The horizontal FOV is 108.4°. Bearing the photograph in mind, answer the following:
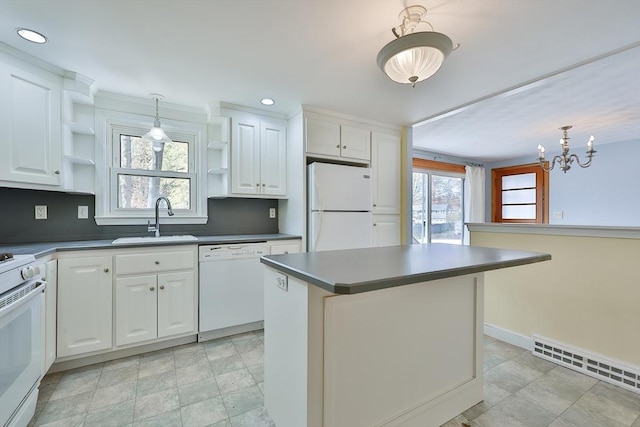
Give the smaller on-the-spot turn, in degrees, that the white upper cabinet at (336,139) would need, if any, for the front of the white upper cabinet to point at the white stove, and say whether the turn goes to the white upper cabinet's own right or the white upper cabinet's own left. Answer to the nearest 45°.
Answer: approximately 90° to the white upper cabinet's own right

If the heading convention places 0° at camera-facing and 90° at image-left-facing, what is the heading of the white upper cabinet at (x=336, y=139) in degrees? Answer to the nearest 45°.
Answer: approximately 315°

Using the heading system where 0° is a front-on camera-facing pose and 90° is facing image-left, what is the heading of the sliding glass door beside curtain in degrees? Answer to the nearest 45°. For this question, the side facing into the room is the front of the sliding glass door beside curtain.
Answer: approximately 315°

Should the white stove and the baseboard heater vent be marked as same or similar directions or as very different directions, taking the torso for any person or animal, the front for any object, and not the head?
very different directions

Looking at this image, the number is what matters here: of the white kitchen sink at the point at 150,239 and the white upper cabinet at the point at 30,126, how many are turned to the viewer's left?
0

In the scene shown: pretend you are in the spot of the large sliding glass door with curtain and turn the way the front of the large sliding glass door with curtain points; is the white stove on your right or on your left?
on your right

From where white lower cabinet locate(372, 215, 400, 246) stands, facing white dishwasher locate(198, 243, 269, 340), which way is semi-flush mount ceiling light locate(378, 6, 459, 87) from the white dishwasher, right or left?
left

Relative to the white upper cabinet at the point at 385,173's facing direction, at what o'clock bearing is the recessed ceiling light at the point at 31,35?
The recessed ceiling light is roughly at 3 o'clock from the white upper cabinet.

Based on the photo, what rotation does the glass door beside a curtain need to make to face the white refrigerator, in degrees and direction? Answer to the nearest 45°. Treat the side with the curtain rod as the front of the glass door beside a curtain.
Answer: approximately 45° to its right

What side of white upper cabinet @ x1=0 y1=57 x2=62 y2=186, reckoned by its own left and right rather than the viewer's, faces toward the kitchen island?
front

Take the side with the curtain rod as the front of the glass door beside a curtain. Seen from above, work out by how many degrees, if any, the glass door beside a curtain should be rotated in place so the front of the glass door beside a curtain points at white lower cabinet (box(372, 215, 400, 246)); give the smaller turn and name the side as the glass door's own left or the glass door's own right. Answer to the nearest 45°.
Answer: approximately 45° to the glass door's own right

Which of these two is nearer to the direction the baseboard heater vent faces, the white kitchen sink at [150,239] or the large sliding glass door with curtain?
the white kitchen sink

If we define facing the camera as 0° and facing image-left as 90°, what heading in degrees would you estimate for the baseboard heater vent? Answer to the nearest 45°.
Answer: approximately 45°
